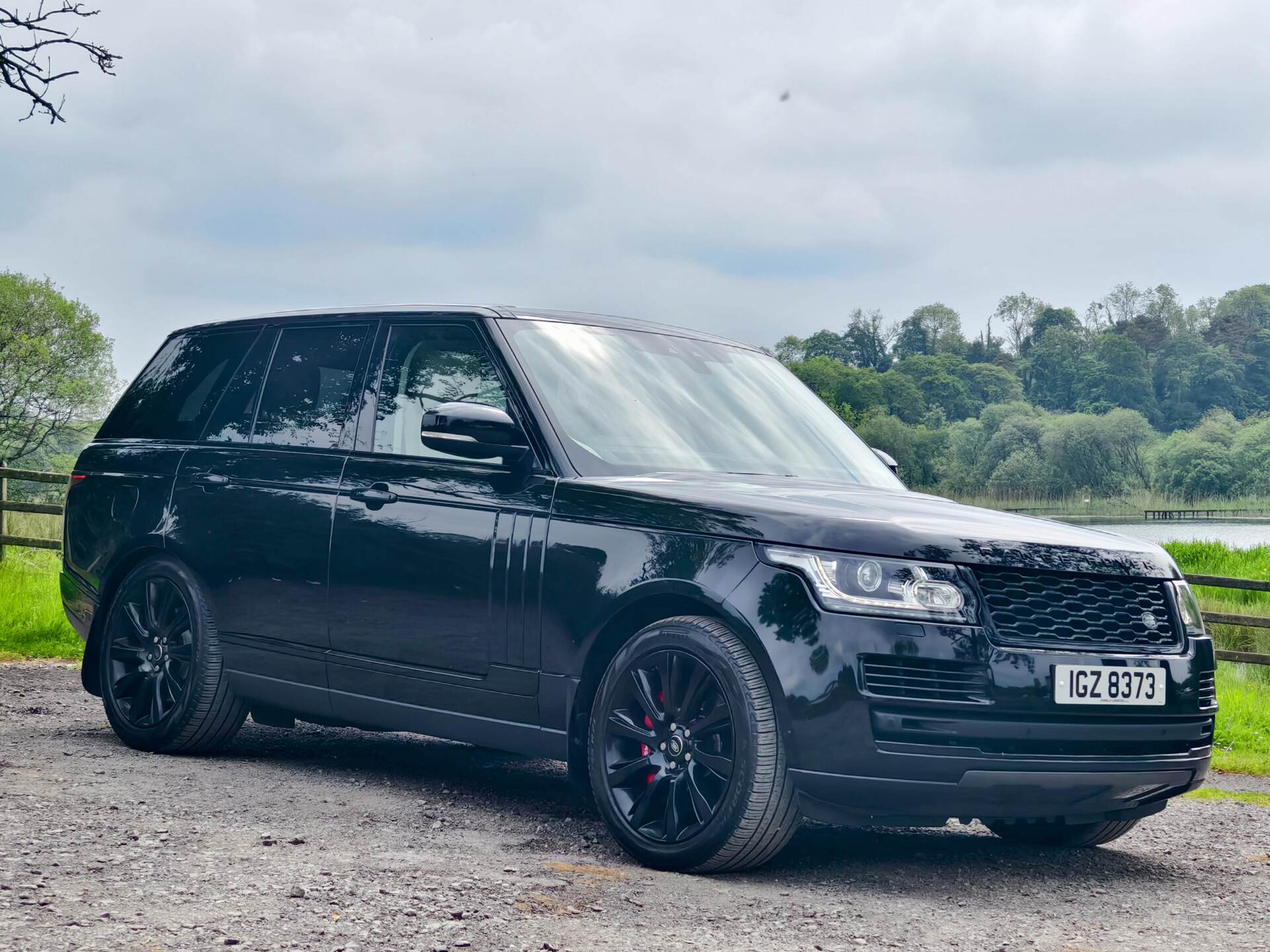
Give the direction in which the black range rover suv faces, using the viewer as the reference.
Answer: facing the viewer and to the right of the viewer
